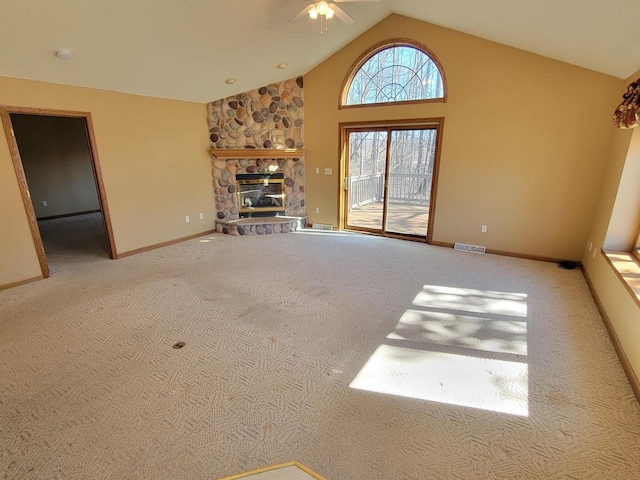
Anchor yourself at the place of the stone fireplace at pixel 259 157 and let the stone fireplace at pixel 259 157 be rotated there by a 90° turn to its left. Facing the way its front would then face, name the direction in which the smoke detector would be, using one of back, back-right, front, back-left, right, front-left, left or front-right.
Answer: back-right

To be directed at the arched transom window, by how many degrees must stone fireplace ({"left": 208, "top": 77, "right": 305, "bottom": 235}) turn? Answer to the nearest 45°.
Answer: approximately 45° to its left

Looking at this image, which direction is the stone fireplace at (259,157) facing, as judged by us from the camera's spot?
facing the viewer

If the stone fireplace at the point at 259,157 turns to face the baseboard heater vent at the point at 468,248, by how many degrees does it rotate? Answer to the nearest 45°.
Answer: approximately 45° to its left

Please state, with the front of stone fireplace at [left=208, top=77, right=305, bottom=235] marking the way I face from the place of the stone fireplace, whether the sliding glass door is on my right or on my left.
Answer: on my left
